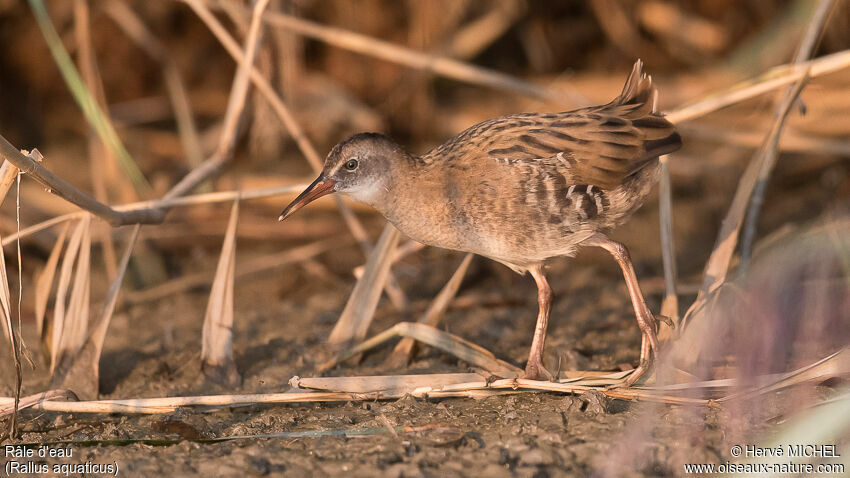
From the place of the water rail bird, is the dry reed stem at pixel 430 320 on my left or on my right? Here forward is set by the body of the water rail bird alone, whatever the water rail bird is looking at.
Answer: on my right

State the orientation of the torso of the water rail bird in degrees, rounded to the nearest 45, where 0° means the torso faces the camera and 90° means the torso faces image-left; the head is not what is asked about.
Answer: approximately 90°

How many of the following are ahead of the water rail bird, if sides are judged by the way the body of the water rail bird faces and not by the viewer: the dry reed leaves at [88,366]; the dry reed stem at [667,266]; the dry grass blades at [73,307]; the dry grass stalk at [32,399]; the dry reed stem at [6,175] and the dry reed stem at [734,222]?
4

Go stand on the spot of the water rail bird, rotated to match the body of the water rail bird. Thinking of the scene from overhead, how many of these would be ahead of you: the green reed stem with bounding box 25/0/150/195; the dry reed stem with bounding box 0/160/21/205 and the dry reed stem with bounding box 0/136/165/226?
3

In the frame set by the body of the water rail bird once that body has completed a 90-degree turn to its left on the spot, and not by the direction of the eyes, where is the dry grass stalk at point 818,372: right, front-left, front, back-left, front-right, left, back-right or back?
left
